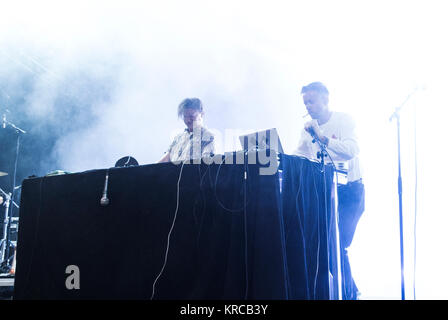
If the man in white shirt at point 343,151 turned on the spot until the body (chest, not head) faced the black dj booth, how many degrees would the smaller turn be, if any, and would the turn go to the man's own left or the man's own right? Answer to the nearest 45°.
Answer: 0° — they already face it

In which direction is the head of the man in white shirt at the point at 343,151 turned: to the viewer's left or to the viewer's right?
to the viewer's left

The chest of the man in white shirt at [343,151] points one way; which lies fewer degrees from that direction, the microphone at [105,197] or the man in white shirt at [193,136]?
the microphone

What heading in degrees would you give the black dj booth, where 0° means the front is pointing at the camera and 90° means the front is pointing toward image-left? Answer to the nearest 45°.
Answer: approximately 0°

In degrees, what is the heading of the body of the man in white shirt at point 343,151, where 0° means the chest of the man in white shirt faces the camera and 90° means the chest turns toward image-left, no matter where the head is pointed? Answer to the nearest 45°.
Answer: approximately 45°

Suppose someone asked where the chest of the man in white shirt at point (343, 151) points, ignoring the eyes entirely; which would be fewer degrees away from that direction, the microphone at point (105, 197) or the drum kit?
the microphone

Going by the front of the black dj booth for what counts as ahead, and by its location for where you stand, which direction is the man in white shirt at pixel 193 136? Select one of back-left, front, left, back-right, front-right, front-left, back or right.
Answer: back

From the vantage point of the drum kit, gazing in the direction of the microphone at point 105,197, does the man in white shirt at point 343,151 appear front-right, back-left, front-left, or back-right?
front-left
